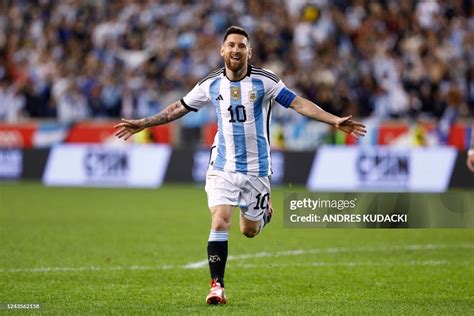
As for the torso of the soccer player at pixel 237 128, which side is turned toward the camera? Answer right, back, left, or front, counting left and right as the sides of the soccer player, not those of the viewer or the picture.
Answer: front
